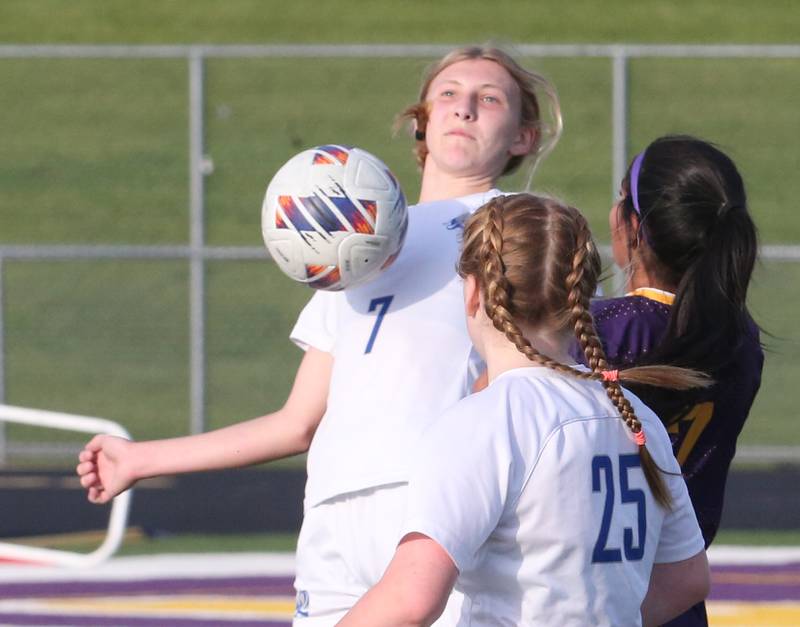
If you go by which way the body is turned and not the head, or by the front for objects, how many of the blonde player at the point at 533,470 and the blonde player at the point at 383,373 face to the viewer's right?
0

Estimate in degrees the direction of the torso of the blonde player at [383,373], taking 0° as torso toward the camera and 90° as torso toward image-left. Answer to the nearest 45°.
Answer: approximately 45°

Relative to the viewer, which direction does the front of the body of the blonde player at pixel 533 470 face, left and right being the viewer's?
facing away from the viewer and to the left of the viewer

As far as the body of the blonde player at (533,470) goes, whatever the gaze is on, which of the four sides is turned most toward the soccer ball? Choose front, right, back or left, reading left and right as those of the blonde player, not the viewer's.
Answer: front

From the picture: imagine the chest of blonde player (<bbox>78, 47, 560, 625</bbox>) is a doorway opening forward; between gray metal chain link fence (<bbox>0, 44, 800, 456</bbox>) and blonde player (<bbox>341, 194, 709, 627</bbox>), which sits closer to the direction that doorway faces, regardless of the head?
the blonde player

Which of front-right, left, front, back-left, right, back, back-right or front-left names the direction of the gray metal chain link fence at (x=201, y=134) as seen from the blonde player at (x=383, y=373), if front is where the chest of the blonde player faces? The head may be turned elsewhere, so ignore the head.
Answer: back-right
